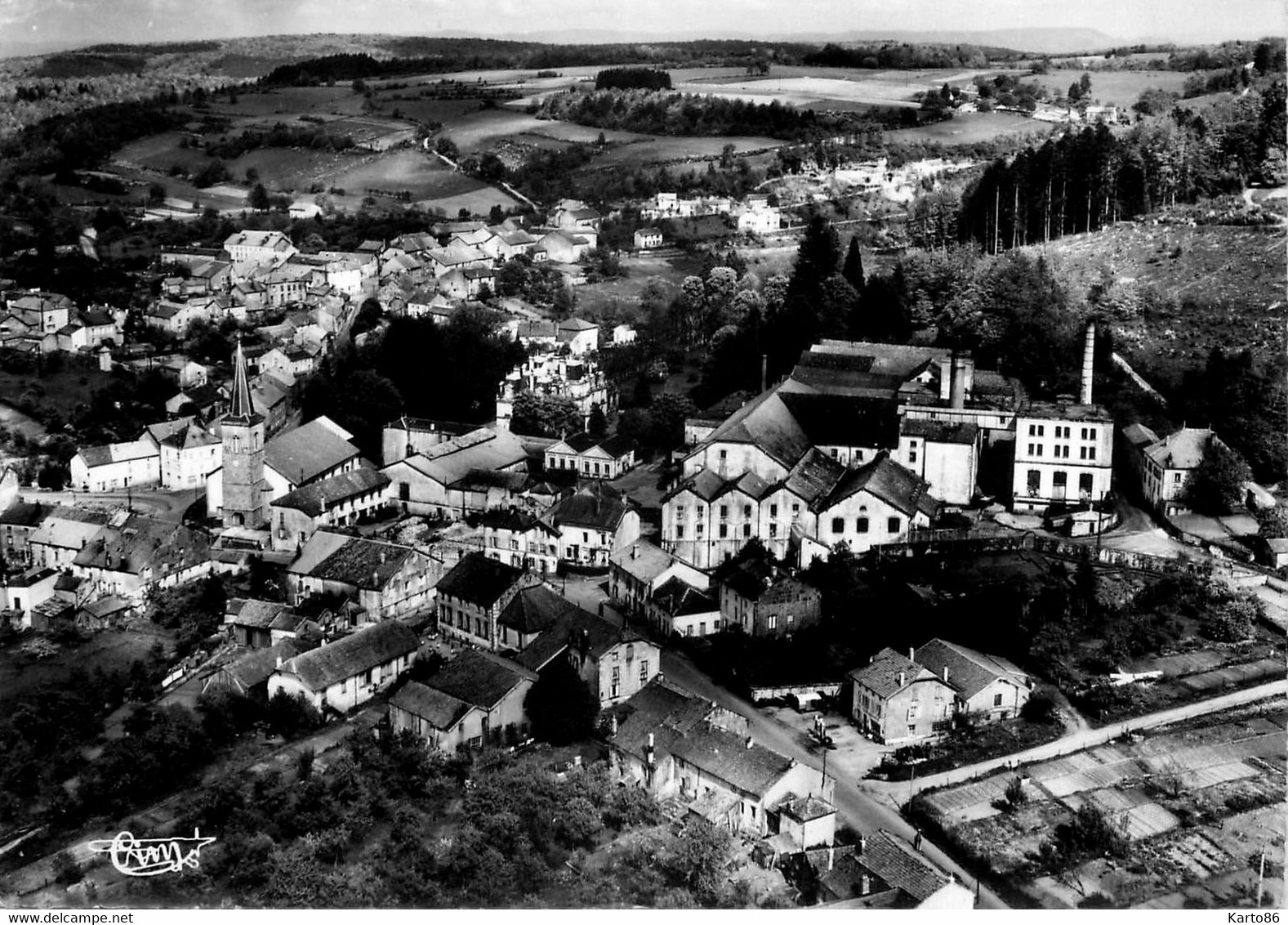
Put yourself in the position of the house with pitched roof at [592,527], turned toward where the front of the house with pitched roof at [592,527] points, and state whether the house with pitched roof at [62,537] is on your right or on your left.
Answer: on your right

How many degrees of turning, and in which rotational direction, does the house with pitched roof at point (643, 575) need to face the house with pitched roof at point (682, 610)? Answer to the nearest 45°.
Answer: approximately 90° to its left

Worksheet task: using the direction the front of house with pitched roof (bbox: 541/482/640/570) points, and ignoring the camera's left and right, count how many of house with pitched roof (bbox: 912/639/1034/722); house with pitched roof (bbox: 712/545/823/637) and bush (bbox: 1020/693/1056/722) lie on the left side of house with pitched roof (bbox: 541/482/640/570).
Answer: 3

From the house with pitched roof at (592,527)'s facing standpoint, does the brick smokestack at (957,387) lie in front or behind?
behind

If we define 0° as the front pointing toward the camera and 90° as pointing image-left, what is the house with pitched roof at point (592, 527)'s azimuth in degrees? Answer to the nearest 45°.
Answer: approximately 45°

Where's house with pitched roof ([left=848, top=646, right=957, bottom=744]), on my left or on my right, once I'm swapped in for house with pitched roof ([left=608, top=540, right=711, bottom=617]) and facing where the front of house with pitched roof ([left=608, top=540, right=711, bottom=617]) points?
on my left

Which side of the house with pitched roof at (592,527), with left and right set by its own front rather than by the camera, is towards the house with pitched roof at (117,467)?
right

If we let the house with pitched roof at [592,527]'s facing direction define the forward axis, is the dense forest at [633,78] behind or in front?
behind

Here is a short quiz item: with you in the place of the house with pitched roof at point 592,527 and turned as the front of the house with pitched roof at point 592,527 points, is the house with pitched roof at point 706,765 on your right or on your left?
on your left

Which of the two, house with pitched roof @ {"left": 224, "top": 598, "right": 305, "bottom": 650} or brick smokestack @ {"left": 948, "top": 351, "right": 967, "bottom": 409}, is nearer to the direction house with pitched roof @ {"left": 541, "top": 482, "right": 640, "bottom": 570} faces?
the house with pitched roof

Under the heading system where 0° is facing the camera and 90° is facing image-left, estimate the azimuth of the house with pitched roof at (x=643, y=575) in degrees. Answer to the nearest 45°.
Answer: approximately 45°

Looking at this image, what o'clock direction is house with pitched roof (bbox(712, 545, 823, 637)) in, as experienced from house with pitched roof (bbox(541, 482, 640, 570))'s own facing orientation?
house with pitched roof (bbox(712, 545, 823, 637)) is roughly at 9 o'clock from house with pitched roof (bbox(541, 482, 640, 570)).
